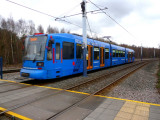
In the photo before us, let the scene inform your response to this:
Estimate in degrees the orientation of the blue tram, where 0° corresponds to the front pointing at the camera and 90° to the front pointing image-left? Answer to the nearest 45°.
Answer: approximately 45°
